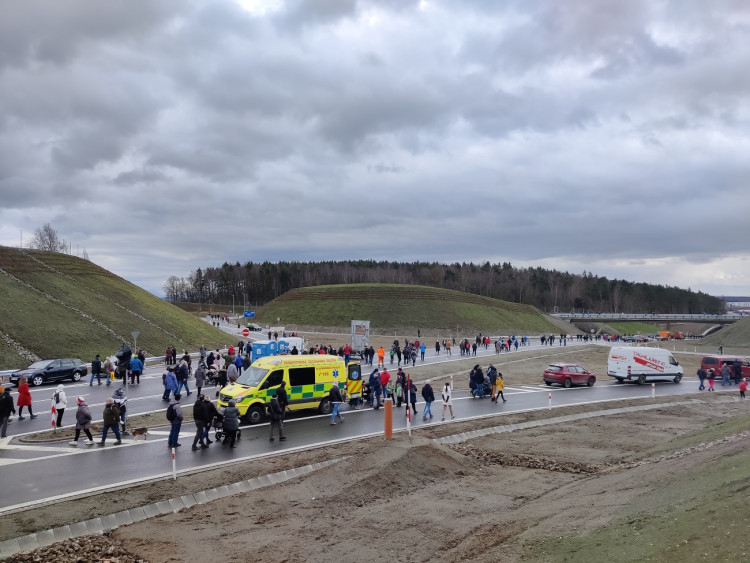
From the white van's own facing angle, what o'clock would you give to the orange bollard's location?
The orange bollard is roughly at 5 o'clock from the white van.

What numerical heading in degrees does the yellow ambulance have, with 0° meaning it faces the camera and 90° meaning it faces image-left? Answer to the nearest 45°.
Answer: approximately 45°

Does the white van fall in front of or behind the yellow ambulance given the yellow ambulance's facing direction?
behind

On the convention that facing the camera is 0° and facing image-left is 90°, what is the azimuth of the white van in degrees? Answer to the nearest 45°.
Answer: approximately 225°

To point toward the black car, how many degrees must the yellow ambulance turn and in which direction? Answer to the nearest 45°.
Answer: approximately 90° to its right

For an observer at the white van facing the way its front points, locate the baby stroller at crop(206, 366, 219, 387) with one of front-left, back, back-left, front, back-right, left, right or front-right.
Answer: back
